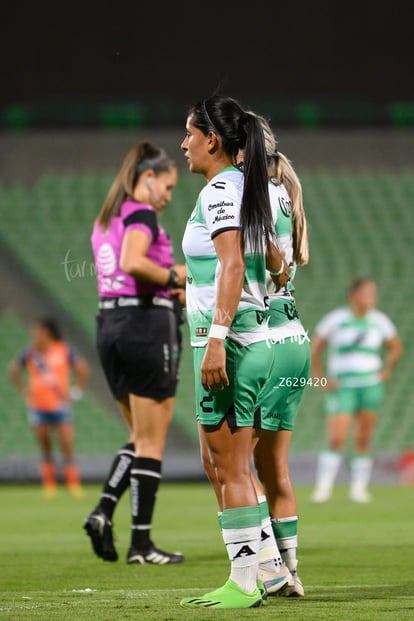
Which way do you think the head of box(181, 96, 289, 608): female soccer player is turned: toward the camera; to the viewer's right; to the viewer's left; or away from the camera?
to the viewer's left

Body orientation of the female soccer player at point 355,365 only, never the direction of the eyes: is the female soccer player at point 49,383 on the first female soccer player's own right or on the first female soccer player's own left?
on the first female soccer player's own right

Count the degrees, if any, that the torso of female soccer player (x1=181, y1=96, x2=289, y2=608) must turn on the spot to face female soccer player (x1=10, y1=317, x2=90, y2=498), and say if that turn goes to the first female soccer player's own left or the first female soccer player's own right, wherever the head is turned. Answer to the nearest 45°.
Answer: approximately 90° to the first female soccer player's own right

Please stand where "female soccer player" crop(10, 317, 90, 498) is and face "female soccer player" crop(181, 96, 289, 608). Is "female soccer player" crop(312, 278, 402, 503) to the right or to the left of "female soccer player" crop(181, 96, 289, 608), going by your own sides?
left

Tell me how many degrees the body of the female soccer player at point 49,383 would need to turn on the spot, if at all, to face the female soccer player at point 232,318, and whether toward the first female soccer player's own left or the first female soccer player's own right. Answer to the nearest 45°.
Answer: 0° — they already face them

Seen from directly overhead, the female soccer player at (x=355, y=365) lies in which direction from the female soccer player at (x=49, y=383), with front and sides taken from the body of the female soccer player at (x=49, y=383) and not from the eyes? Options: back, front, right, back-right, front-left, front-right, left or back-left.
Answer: front-left

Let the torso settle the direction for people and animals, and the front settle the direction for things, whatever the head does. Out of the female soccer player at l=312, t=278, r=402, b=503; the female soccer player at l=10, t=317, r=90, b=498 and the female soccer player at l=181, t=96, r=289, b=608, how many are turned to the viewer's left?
1

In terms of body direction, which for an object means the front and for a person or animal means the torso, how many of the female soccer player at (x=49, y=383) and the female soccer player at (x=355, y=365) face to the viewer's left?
0

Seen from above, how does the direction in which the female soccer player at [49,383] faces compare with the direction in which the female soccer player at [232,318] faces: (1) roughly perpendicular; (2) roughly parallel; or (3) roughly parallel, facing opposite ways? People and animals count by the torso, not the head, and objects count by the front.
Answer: roughly perpendicular

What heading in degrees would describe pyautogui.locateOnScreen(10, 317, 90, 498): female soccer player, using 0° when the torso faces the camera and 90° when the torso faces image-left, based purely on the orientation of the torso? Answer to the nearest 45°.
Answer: approximately 0°

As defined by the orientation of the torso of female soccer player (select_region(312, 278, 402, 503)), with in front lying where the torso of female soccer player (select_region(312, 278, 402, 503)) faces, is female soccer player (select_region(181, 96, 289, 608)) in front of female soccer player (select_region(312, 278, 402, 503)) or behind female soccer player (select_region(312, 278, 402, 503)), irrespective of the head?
in front
